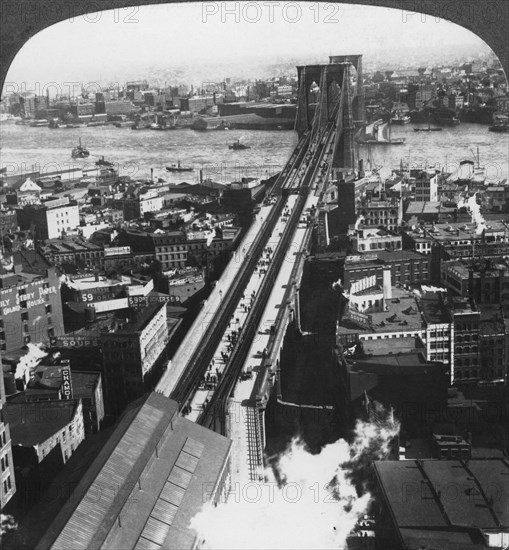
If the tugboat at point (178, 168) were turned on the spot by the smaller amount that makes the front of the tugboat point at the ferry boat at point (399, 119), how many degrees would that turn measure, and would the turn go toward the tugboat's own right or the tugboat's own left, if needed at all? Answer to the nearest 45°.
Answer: approximately 180°

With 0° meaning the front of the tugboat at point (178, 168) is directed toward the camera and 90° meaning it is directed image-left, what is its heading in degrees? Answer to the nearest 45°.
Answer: approximately 90°

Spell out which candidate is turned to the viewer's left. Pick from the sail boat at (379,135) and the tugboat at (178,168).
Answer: the tugboat

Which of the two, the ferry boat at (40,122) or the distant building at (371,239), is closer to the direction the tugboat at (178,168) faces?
the ferry boat

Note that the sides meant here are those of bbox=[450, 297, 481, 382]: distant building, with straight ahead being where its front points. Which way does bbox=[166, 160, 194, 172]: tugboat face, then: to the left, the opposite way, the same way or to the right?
to the right
